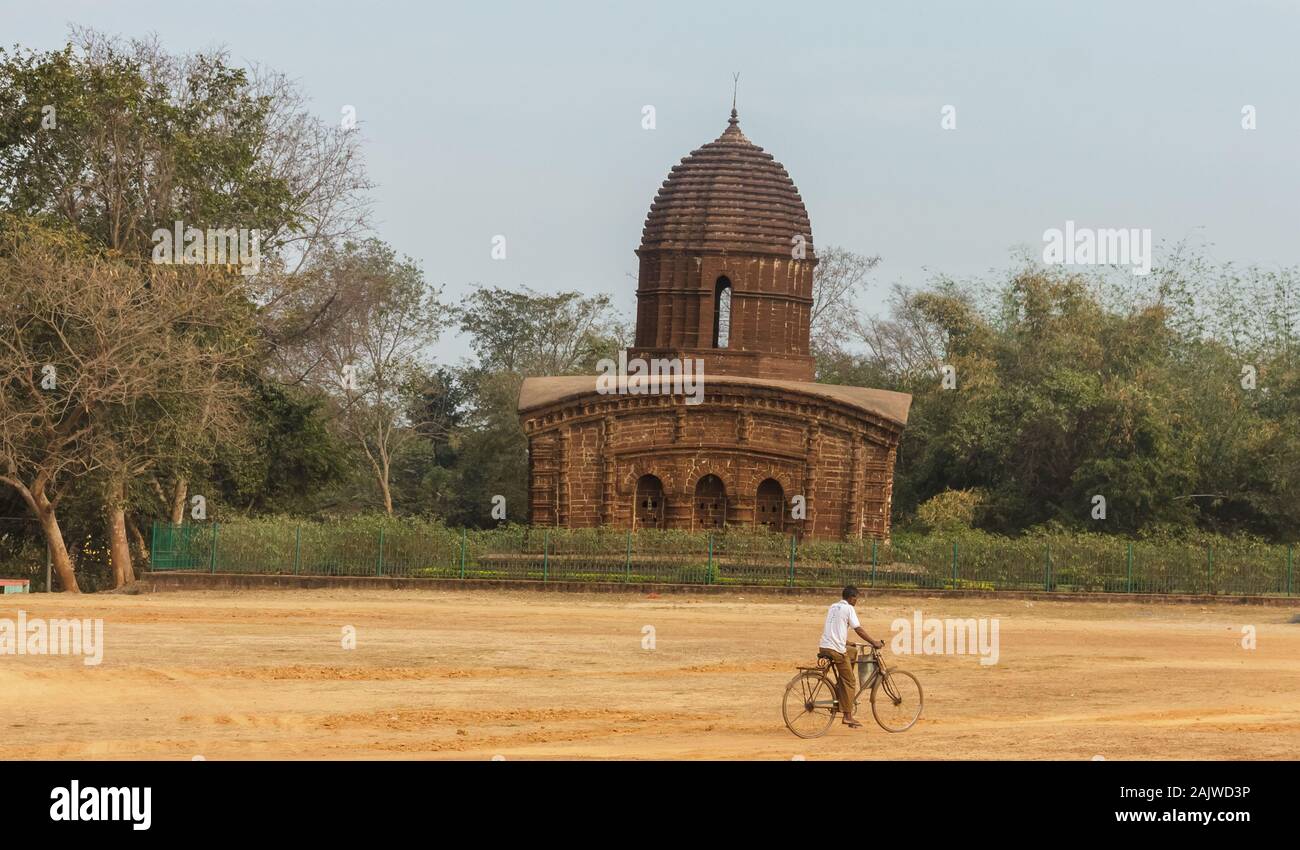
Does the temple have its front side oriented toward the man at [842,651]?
yes

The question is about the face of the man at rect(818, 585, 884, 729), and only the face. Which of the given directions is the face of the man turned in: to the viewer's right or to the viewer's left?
to the viewer's right

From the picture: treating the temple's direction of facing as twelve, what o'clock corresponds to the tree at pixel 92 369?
The tree is roughly at 2 o'clock from the temple.

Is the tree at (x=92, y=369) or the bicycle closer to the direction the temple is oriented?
the bicycle

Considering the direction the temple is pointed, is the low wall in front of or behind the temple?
in front

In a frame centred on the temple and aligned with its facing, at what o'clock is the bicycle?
The bicycle is roughly at 12 o'clock from the temple.

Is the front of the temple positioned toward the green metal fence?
yes

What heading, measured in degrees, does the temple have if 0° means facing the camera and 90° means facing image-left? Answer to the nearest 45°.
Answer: approximately 0°
